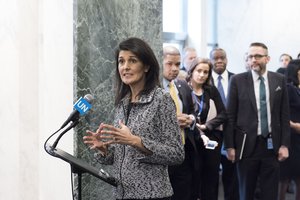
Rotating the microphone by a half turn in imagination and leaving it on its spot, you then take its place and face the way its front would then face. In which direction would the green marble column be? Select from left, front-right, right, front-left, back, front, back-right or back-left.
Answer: right

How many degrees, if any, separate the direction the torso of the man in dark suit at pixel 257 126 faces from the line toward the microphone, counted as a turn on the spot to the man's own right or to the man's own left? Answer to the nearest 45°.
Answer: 0° — they already face it

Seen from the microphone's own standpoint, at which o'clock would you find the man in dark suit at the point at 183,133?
The man in dark suit is roughly at 10 o'clock from the microphone.

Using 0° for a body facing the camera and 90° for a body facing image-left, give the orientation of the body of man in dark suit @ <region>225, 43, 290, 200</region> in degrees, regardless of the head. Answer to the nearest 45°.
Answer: approximately 0°

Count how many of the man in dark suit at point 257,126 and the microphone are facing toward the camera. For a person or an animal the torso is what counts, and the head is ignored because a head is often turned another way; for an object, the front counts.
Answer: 1

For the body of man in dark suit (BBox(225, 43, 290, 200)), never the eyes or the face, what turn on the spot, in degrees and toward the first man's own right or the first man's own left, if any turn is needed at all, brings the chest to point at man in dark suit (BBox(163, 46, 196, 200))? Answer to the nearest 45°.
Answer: approximately 45° to the first man's own right

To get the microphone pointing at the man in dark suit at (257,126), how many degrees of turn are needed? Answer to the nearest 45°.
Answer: approximately 45° to its left

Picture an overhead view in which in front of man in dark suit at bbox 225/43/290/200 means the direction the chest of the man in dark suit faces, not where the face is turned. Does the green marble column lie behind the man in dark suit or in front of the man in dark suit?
in front

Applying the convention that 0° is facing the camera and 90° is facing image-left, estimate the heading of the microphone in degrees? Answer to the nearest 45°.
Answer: approximately 270°
